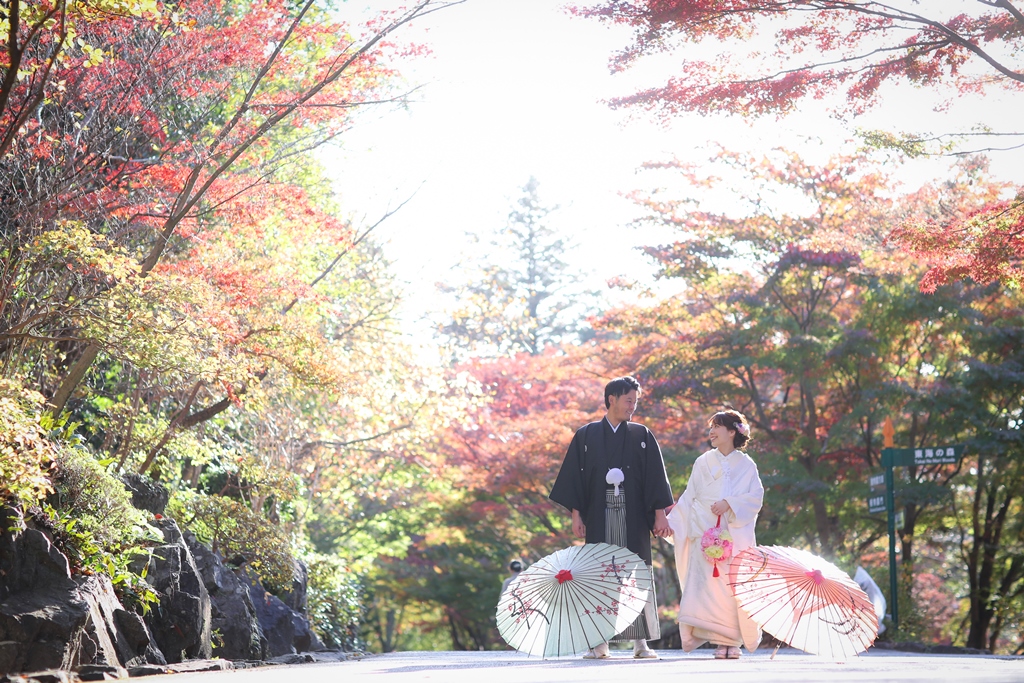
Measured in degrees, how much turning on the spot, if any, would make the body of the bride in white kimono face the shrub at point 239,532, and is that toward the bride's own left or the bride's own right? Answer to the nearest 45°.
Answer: approximately 135° to the bride's own right

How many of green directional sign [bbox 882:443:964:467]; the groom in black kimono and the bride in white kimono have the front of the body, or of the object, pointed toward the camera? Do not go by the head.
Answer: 3

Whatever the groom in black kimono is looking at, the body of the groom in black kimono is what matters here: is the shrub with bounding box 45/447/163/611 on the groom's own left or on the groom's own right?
on the groom's own right

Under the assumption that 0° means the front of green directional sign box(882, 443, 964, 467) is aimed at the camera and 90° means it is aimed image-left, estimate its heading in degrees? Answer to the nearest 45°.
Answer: approximately 0°

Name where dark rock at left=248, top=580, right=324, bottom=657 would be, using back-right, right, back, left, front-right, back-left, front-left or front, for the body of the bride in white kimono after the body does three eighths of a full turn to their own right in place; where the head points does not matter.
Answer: front

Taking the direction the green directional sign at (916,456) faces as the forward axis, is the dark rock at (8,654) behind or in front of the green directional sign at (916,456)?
in front

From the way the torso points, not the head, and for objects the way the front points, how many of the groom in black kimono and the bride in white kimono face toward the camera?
2

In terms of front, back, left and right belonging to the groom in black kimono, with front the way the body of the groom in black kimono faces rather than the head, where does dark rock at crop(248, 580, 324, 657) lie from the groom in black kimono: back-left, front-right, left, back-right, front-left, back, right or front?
back-right
